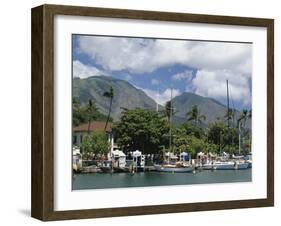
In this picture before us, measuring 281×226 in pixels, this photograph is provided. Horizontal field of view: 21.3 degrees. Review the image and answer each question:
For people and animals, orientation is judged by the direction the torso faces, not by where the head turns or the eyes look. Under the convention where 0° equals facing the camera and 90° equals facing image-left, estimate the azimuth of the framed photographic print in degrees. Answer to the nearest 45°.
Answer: approximately 315°
